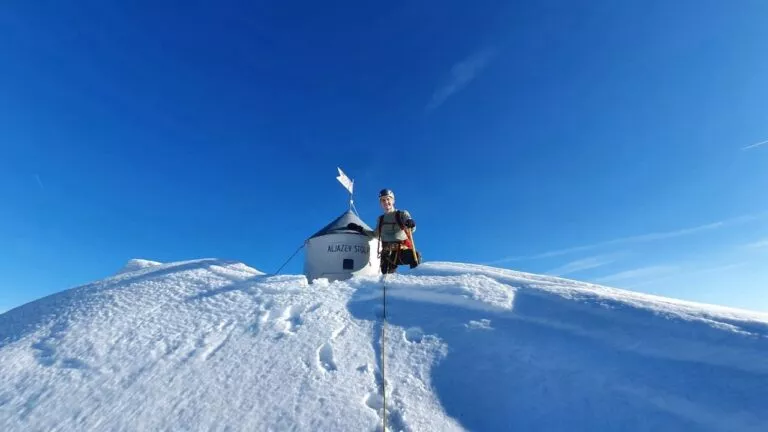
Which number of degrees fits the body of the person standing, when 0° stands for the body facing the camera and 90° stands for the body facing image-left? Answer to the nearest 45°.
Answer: approximately 0°
